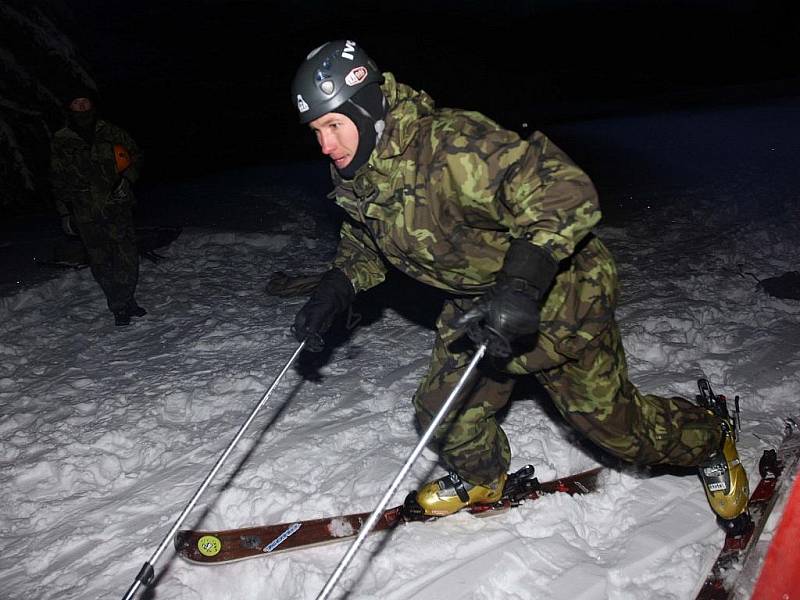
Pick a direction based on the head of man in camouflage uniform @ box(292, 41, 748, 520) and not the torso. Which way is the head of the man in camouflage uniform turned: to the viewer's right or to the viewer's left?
to the viewer's left

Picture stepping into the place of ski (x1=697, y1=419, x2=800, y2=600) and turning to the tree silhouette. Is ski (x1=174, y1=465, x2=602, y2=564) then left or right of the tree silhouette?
left

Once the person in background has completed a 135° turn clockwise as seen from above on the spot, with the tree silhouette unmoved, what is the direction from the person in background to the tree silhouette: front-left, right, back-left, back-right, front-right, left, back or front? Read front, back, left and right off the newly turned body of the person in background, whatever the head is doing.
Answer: front-right

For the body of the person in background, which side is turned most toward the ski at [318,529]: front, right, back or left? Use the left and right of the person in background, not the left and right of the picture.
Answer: front

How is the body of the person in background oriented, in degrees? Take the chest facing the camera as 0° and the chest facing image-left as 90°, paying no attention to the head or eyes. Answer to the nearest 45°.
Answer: approximately 0°

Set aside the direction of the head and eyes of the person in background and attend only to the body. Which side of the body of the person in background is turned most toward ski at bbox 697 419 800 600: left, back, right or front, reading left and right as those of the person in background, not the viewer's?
front
